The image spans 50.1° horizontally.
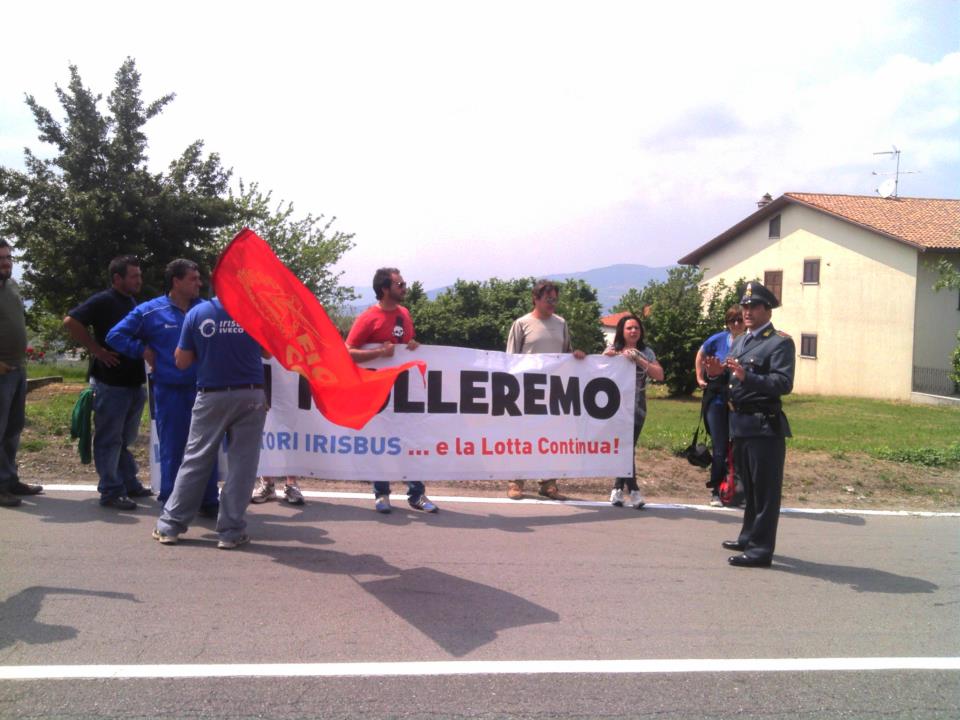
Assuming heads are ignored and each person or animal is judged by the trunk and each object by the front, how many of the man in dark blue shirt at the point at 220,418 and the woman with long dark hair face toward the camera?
1

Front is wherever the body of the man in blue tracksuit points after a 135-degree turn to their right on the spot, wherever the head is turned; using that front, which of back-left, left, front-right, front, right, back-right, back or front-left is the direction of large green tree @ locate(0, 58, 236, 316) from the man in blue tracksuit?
right

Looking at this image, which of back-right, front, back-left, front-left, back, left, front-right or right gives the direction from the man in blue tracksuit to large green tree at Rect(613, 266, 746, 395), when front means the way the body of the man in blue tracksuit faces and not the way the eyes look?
left

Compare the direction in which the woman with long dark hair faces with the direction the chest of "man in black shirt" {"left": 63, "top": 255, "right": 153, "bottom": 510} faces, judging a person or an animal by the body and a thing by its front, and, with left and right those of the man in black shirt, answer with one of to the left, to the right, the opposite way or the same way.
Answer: to the right

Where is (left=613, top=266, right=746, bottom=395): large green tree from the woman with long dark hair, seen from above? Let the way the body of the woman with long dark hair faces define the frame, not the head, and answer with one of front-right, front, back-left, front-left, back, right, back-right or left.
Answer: back

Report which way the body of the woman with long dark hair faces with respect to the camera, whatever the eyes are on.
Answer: toward the camera

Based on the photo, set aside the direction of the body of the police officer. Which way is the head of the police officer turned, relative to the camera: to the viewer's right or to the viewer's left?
to the viewer's left

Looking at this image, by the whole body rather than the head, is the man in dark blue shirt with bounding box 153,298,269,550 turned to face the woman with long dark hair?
no

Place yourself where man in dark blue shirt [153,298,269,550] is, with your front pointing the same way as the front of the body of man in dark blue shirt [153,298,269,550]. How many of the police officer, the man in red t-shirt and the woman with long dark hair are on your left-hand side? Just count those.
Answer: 0

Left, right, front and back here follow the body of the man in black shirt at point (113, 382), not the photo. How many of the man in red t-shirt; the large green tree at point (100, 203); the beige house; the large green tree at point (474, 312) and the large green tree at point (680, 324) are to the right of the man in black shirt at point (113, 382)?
0

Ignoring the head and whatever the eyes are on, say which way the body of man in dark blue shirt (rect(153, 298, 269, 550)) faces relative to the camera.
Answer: away from the camera

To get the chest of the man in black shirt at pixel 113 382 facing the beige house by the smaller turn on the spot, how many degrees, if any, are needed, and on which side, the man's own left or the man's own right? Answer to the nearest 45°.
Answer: approximately 90° to the man's own left

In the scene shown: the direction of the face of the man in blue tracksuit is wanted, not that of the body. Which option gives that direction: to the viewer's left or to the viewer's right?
to the viewer's right

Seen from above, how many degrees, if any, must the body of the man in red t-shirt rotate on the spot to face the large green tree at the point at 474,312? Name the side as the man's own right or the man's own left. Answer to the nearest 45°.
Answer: approximately 135° to the man's own left

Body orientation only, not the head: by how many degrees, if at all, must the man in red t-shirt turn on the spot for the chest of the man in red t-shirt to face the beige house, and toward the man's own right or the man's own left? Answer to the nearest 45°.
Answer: approximately 90° to the man's own left

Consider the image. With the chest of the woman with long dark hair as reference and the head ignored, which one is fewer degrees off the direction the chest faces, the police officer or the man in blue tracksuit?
the police officer

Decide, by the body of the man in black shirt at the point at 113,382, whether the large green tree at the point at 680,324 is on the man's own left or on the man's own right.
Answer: on the man's own left

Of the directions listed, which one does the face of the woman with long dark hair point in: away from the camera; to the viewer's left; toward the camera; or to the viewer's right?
toward the camera

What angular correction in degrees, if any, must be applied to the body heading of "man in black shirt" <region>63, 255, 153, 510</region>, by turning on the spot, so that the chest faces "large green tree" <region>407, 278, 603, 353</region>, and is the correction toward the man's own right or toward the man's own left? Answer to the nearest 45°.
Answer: approximately 90° to the man's own left

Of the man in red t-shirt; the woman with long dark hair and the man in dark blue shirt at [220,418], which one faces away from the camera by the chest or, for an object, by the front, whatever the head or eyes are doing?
the man in dark blue shirt
